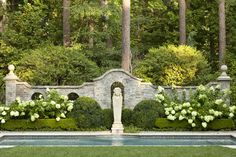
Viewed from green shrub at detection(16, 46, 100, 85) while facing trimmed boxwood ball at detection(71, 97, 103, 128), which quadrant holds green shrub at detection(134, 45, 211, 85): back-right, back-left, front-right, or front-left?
front-left

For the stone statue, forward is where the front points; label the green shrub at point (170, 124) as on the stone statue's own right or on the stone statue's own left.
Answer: on the stone statue's own left

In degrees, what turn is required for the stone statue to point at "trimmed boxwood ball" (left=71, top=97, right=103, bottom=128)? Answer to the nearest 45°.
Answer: approximately 90° to its right

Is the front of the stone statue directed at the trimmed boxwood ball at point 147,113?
no

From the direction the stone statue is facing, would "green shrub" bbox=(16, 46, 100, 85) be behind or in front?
behind

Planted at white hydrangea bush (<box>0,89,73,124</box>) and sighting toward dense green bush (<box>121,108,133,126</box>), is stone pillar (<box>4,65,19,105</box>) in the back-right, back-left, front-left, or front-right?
back-left

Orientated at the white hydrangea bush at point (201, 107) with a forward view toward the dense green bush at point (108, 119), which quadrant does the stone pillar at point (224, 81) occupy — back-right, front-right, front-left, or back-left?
back-right

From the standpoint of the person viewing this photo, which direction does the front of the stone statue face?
facing the viewer

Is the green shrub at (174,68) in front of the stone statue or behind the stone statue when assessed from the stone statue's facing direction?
behind

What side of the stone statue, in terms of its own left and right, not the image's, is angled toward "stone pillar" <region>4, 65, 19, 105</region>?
right

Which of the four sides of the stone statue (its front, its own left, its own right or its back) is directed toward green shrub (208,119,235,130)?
left

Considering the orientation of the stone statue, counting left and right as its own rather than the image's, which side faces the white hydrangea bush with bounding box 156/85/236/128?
left
